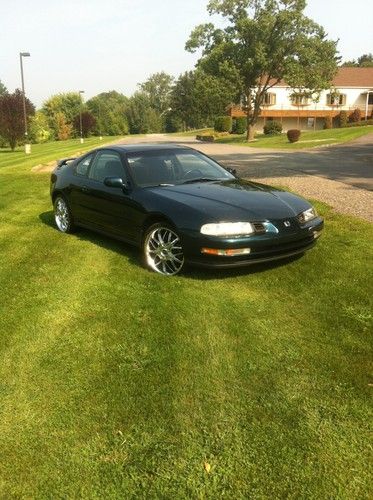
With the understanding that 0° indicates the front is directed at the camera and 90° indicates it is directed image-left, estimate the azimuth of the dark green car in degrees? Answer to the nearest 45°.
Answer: approximately 315°

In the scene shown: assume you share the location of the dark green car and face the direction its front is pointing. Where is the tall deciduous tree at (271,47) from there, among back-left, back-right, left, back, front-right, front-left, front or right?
back-left

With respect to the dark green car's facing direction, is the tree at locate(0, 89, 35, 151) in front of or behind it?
behind
